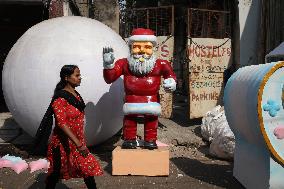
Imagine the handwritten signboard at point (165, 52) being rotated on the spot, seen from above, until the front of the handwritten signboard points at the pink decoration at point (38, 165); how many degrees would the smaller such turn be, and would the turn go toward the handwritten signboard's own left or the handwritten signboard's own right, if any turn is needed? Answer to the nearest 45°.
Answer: approximately 45° to the handwritten signboard's own right

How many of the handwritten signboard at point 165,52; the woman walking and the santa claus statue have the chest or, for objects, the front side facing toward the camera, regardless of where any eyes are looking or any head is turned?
2

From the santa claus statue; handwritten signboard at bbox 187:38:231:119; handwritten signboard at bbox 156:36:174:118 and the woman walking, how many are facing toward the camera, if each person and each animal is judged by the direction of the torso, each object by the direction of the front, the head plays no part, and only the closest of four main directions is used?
3

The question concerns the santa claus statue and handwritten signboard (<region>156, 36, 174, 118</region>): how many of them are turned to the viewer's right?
0

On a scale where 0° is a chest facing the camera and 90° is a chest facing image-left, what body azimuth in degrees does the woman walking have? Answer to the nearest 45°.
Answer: approximately 270°

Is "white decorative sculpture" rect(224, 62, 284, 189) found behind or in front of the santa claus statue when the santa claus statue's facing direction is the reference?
in front

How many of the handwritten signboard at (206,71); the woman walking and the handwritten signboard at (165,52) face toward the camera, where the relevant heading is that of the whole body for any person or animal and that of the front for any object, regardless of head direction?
2

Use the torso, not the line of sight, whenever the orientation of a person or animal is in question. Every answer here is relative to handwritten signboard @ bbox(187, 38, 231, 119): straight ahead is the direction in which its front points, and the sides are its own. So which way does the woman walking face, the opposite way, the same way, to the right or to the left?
to the left

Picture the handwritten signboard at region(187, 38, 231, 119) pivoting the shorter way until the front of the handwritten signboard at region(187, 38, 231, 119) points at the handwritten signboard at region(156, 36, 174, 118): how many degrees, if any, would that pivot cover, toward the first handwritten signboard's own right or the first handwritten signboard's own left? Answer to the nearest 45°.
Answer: approximately 90° to the first handwritten signboard's own right

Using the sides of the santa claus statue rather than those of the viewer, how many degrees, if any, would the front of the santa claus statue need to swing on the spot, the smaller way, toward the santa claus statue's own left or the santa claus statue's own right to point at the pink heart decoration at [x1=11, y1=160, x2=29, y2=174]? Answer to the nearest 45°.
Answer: approximately 90° to the santa claus statue's own right

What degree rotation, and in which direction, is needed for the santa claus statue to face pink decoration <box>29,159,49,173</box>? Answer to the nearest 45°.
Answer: approximately 90° to its right

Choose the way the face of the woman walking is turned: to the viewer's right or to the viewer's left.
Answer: to the viewer's right

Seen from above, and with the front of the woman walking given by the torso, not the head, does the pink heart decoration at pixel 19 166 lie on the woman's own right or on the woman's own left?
on the woman's own left

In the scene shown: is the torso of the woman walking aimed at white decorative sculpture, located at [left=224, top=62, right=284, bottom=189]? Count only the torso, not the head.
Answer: yes
